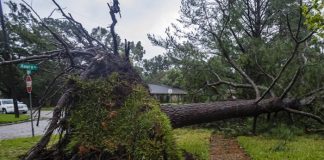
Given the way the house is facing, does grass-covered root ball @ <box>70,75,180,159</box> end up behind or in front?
in front

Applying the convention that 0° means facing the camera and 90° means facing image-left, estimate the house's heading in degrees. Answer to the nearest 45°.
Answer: approximately 0°

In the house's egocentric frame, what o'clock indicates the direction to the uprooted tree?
The uprooted tree is roughly at 12 o'clock from the house.
